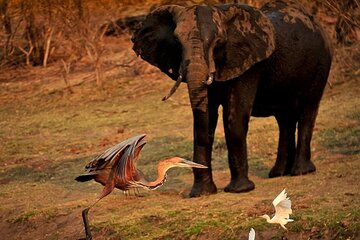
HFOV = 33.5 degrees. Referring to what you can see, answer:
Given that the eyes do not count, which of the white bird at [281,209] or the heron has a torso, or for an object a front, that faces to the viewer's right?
the heron

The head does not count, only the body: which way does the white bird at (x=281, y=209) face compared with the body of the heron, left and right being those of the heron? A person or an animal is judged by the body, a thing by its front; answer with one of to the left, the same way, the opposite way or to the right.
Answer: the opposite way

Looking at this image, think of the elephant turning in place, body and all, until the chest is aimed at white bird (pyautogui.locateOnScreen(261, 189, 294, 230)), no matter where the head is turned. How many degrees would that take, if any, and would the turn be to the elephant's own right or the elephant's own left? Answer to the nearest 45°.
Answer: approximately 45° to the elephant's own left

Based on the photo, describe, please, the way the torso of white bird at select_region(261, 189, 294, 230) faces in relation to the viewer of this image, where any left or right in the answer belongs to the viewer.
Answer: facing to the left of the viewer

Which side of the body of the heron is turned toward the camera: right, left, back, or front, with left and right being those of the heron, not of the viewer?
right

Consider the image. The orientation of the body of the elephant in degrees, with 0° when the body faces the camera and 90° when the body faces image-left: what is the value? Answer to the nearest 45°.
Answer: approximately 45°

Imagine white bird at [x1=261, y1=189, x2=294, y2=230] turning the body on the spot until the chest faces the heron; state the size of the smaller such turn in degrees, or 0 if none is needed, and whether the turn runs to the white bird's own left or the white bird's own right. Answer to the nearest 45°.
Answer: approximately 45° to the white bird's own right

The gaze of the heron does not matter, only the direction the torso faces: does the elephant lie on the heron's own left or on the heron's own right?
on the heron's own left

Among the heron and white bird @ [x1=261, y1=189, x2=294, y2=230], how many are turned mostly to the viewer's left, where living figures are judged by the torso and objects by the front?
1
